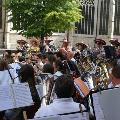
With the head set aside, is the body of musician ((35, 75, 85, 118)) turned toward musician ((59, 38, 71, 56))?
yes

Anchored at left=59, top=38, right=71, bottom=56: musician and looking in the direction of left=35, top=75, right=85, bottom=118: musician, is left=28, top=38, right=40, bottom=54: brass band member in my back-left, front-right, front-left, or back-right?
back-right

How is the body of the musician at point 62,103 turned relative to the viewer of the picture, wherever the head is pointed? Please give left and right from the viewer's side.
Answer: facing away from the viewer

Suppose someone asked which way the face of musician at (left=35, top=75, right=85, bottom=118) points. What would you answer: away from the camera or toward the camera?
away from the camera

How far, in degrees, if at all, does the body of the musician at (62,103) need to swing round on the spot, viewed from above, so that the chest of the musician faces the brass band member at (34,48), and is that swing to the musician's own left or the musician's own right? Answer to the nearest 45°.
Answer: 0° — they already face them
